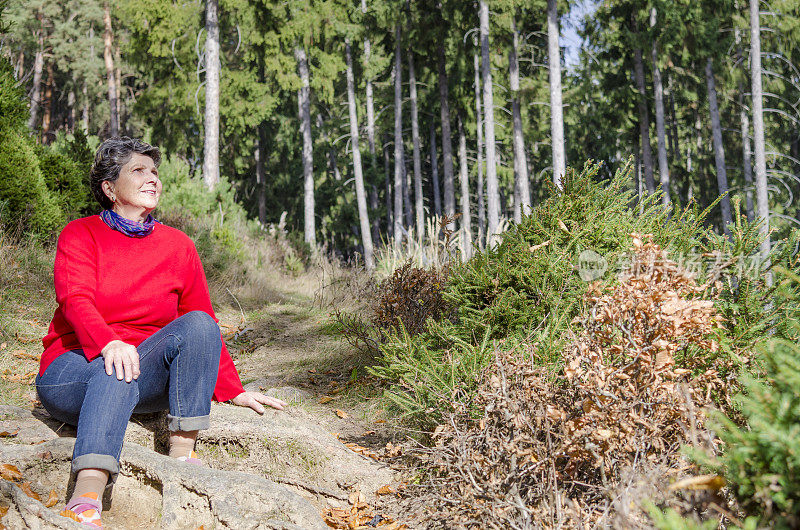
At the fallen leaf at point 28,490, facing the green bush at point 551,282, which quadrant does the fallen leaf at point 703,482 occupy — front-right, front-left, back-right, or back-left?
front-right

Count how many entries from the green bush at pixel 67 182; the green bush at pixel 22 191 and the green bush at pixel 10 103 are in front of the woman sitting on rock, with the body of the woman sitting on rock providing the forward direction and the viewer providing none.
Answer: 0

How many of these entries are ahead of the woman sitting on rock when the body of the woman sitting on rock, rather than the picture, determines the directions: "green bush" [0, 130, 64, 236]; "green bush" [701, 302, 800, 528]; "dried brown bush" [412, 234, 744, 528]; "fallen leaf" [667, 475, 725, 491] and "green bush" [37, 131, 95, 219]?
3

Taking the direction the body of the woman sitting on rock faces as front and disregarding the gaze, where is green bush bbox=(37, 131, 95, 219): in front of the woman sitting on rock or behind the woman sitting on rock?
behind

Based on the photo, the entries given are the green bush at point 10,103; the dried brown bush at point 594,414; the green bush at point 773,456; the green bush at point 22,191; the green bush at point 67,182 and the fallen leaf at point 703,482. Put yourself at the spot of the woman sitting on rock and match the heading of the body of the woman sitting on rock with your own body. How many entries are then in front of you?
3

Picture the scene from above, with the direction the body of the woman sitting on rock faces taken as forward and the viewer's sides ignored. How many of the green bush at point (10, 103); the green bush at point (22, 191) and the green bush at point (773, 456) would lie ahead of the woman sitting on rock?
1

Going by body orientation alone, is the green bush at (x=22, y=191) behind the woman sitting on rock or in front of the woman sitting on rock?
behind

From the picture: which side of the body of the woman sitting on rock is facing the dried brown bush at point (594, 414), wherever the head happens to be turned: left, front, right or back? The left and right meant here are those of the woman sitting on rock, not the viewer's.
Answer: front

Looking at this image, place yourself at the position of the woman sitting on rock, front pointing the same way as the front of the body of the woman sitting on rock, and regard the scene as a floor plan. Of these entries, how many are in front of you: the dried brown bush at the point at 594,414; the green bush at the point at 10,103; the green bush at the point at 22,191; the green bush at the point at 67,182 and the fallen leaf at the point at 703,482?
2

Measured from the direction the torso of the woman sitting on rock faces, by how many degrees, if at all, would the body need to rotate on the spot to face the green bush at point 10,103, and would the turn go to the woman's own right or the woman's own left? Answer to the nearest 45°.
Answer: approximately 135° to the woman's own left

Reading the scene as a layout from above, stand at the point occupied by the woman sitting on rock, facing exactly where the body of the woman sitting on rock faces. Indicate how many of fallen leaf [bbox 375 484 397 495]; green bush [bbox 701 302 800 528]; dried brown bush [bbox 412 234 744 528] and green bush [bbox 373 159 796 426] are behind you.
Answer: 0

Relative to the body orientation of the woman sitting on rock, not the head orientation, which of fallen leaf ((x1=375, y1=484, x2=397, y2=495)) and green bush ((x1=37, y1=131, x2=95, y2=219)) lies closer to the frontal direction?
the fallen leaf

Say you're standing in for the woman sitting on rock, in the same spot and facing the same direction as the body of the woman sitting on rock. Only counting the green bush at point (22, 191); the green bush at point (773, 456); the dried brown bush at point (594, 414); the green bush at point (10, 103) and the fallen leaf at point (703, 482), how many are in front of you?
3

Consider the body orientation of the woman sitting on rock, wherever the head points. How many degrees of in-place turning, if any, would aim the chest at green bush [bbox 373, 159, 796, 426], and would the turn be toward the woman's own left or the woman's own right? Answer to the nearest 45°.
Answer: approximately 45° to the woman's own left

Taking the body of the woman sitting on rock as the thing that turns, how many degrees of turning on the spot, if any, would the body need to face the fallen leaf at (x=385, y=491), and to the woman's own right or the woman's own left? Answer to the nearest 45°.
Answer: approximately 45° to the woman's own left

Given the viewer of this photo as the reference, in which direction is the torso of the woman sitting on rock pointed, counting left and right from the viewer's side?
facing the viewer and to the right of the viewer

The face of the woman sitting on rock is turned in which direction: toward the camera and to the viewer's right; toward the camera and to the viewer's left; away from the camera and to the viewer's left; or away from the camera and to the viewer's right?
toward the camera and to the viewer's right
